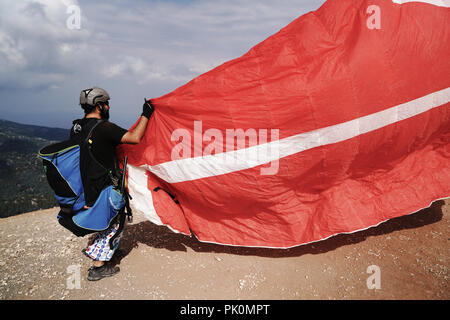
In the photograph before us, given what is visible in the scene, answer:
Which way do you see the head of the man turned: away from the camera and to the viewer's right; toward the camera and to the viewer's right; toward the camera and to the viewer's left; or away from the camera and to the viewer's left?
away from the camera and to the viewer's right

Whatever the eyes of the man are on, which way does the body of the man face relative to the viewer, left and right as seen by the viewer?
facing to the right of the viewer
